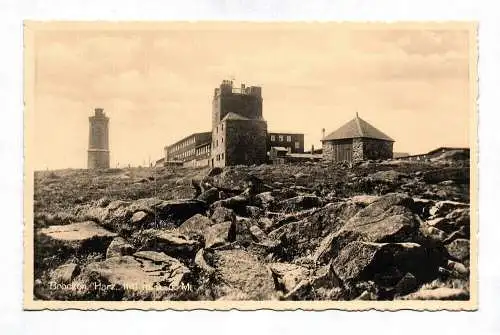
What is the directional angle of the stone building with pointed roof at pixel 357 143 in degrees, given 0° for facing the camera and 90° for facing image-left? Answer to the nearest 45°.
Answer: approximately 45°
